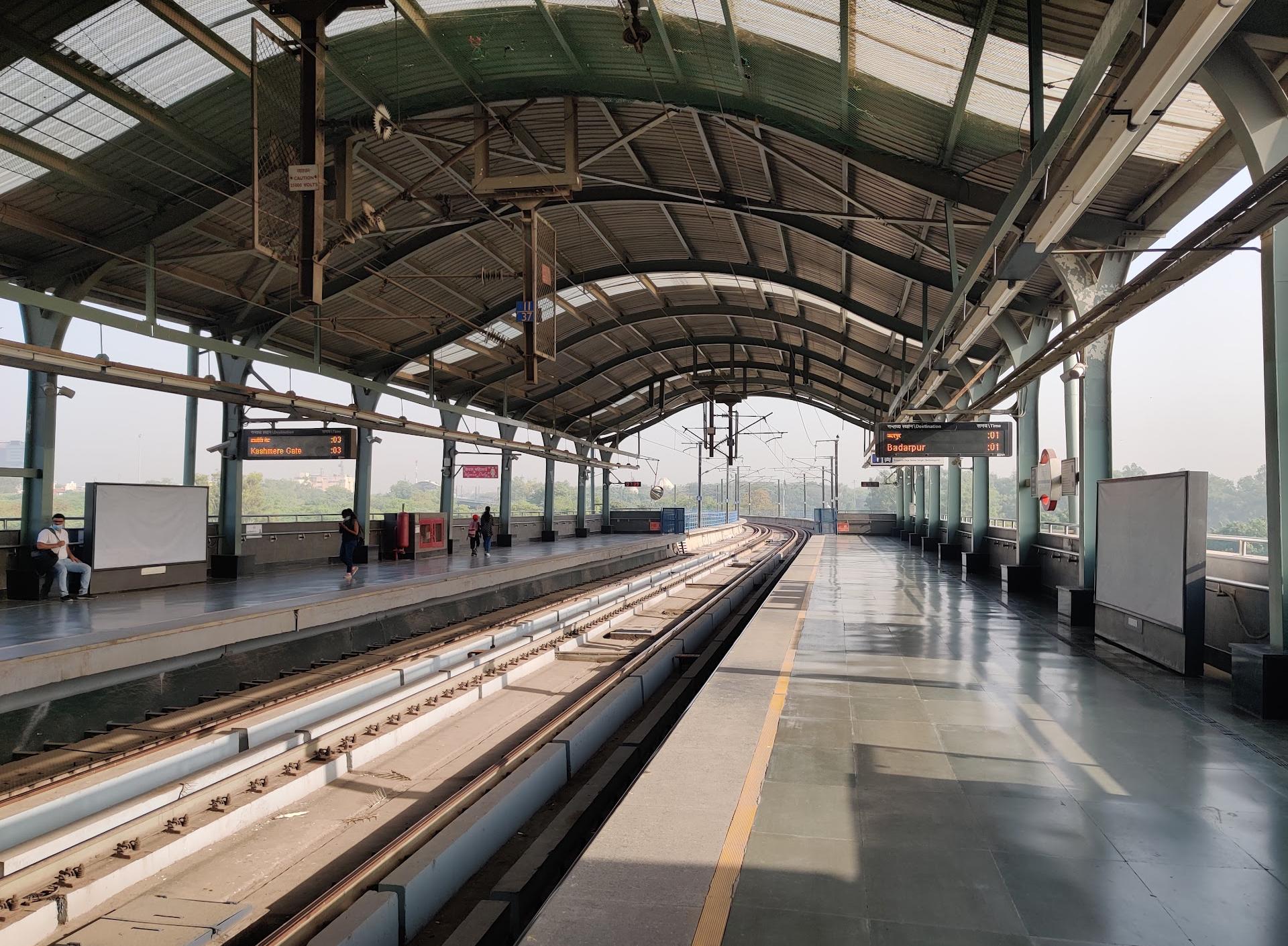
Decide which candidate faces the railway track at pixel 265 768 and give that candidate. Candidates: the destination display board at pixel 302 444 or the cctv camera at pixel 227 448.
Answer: the destination display board

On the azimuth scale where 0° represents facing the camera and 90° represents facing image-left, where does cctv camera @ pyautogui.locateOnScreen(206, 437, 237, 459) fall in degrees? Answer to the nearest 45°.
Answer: approximately 90°

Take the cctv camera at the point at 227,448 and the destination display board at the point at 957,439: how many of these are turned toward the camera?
1

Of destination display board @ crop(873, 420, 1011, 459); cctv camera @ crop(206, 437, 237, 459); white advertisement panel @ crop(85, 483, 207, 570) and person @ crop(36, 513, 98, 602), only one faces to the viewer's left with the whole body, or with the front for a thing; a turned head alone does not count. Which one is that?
the cctv camera

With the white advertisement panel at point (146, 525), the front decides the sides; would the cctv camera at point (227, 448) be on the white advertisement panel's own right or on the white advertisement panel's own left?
on the white advertisement panel's own left

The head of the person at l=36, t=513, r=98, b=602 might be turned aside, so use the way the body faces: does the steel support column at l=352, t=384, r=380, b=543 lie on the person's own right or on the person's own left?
on the person's own left

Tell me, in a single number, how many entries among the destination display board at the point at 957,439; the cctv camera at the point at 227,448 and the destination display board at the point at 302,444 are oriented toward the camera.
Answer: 2

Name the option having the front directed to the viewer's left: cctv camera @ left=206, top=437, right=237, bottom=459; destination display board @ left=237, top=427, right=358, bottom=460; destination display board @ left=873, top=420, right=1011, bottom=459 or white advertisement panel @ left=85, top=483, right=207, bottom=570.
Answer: the cctv camera

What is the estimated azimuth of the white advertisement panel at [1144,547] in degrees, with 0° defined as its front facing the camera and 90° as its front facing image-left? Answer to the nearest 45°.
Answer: approximately 45°

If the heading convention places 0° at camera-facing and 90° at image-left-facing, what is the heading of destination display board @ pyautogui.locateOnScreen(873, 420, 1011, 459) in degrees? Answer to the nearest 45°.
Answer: approximately 0°
